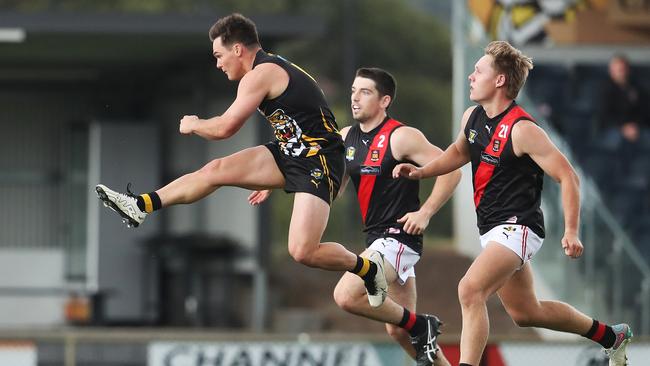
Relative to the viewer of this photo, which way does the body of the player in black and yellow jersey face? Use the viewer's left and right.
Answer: facing to the left of the viewer

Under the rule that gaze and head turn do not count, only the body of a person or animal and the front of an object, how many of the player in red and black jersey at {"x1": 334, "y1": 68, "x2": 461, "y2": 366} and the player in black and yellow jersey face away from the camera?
0

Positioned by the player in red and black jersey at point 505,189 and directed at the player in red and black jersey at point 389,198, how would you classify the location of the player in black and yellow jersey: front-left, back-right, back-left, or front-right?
front-left

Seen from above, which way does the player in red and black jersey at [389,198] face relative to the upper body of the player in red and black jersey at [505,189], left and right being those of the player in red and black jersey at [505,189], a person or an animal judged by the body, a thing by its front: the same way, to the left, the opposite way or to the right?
the same way

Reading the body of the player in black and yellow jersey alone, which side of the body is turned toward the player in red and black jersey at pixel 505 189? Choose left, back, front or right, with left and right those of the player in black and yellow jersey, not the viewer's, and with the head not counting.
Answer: back

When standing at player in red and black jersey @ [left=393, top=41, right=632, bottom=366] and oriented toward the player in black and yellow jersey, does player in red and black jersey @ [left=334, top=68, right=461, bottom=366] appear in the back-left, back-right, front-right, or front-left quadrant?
front-right

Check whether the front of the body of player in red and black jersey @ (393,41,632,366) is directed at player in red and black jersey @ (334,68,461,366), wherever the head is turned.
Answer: no

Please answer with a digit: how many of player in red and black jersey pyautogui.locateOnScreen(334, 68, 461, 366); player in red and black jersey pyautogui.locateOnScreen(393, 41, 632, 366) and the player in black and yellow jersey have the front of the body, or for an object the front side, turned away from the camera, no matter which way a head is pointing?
0

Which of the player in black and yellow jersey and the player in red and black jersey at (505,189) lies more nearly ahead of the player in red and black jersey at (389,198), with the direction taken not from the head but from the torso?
the player in black and yellow jersey

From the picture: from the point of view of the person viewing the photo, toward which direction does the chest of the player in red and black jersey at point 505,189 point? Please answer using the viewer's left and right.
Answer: facing the viewer and to the left of the viewer

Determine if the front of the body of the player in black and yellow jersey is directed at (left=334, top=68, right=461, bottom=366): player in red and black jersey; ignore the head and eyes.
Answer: no

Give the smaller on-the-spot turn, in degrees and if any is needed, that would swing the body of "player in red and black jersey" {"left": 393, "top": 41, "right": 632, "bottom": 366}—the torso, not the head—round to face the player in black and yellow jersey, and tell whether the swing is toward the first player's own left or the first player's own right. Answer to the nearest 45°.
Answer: approximately 45° to the first player's own right

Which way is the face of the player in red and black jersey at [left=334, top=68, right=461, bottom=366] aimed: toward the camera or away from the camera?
toward the camera

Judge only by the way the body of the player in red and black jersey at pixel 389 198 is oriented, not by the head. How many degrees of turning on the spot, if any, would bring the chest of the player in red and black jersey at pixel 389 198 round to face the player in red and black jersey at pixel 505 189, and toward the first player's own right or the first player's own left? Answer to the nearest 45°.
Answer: approximately 90° to the first player's own left

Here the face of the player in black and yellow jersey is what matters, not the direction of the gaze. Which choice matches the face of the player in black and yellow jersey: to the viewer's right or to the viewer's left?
to the viewer's left

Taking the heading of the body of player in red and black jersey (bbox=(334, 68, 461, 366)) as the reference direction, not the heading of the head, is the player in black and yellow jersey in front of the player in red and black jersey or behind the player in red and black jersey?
in front
